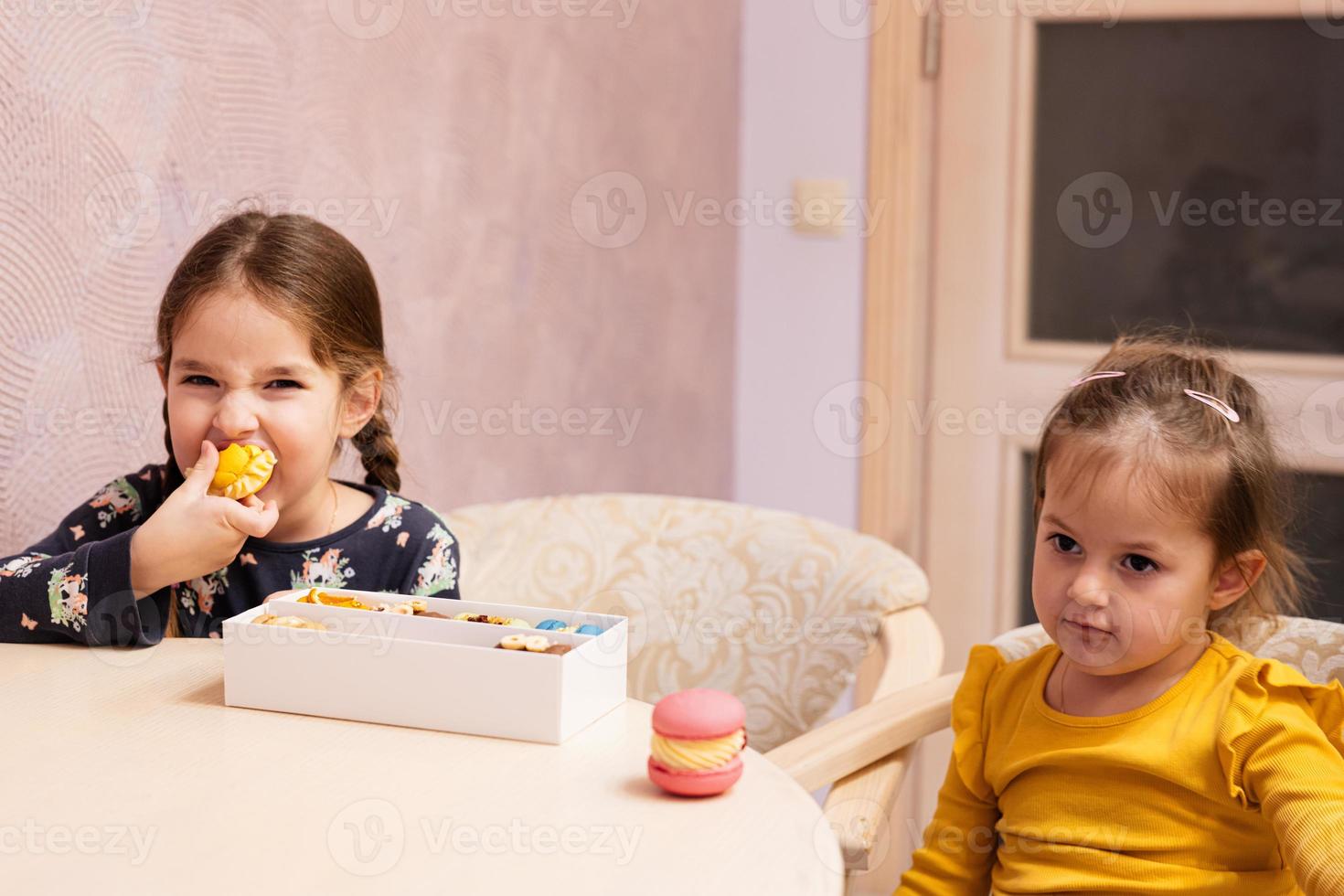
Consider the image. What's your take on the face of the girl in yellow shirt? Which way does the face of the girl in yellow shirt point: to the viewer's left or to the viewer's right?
to the viewer's left

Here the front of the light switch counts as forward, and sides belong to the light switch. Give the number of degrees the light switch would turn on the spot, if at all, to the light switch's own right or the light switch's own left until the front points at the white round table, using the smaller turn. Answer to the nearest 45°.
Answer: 0° — it already faces it

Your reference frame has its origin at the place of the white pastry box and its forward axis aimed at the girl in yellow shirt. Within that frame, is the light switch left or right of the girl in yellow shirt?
left

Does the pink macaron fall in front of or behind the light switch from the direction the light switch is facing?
in front

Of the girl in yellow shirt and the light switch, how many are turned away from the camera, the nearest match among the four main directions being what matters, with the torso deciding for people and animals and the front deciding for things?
0

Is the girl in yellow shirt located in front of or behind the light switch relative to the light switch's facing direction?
in front

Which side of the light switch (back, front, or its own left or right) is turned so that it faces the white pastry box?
front

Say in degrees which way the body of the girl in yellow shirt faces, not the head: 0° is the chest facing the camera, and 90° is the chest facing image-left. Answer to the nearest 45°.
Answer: approximately 45°

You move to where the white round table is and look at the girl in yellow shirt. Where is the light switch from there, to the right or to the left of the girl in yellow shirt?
left

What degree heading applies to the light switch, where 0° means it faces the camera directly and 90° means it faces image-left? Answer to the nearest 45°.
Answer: approximately 0°

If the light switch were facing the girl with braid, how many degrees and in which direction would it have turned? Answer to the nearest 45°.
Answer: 0° — it already faces them
